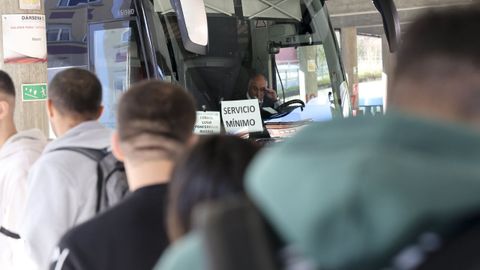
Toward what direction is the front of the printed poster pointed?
toward the camera

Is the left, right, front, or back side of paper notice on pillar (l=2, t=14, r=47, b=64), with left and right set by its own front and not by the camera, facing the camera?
front

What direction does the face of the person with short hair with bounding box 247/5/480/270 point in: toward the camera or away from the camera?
away from the camera

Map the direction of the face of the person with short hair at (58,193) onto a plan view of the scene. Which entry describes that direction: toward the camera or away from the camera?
away from the camera

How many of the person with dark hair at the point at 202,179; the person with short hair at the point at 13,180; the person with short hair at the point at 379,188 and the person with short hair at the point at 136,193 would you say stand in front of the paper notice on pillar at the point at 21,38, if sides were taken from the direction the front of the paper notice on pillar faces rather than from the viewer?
4

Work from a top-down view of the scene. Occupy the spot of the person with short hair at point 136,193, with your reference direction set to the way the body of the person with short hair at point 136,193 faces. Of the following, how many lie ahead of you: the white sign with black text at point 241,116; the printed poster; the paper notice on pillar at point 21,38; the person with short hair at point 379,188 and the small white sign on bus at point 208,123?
4

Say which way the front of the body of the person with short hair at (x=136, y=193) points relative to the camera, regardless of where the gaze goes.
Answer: away from the camera

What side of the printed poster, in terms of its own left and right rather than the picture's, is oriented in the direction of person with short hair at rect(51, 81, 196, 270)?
front

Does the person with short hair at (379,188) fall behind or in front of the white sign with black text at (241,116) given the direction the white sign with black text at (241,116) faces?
in front

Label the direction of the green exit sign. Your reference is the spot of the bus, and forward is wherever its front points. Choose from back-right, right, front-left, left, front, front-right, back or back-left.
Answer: right

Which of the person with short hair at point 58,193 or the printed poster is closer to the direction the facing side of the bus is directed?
the person with short hair

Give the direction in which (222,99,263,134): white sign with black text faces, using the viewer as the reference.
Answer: facing the viewer

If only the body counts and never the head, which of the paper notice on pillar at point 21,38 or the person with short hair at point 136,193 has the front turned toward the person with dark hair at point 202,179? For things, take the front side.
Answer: the paper notice on pillar

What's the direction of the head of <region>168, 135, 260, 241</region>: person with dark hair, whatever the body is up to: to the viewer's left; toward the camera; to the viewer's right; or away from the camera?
away from the camera

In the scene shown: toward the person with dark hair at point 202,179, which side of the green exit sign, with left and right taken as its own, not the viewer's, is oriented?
front

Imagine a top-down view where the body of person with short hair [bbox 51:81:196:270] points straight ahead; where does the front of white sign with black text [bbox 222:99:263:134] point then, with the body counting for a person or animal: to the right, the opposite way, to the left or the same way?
the opposite way

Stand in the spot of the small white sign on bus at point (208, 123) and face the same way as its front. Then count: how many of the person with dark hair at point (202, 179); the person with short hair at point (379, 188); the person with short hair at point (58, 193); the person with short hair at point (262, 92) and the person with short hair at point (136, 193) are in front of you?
4
